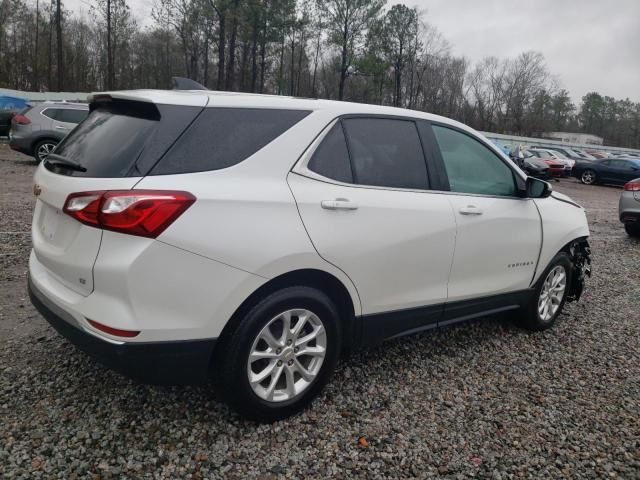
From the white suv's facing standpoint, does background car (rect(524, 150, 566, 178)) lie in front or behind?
in front

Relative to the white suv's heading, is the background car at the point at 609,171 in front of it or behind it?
in front

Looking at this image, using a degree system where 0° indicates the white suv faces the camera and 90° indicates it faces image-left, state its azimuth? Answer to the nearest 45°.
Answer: approximately 225°

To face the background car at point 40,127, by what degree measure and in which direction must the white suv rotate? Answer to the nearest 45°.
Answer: approximately 90° to its left

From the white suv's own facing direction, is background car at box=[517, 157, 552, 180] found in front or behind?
in front

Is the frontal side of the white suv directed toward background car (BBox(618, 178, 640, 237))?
yes
